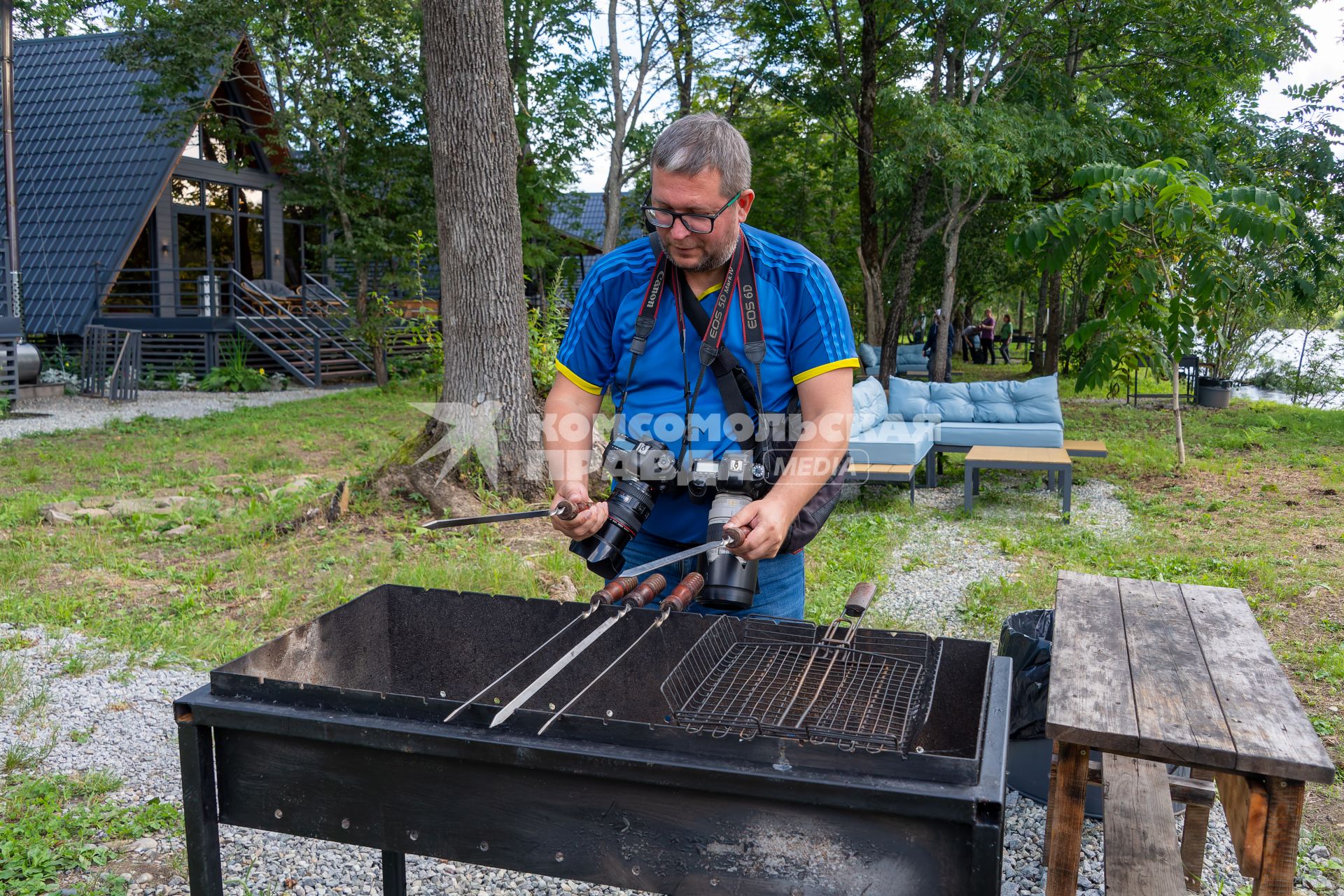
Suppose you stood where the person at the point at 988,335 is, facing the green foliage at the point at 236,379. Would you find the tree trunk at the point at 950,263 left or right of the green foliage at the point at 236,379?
left

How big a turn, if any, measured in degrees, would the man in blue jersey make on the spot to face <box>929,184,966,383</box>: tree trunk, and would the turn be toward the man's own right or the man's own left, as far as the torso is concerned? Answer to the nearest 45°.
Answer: approximately 180°

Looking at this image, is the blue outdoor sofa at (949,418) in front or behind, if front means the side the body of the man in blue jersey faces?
behind

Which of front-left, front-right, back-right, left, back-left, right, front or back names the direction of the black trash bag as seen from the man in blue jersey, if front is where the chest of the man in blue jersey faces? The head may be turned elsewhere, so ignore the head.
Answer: back-left

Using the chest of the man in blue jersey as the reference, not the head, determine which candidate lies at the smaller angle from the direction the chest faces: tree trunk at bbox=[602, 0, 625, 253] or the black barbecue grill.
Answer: the black barbecue grill

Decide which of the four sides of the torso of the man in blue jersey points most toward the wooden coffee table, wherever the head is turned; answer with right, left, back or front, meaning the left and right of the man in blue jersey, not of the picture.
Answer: back

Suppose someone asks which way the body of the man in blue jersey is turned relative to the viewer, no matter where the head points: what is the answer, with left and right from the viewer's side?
facing the viewer

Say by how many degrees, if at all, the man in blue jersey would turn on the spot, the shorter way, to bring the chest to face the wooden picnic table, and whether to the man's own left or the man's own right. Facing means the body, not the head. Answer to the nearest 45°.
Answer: approximately 90° to the man's own left

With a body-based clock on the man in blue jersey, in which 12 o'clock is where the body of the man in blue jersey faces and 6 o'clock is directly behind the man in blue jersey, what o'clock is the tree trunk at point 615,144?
The tree trunk is roughly at 6 o'clock from the man in blue jersey.

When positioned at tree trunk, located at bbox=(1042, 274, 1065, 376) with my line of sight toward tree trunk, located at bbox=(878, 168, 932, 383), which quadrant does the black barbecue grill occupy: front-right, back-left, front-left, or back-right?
front-left

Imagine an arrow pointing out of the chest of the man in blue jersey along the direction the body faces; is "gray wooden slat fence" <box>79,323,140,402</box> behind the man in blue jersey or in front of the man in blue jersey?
behind
